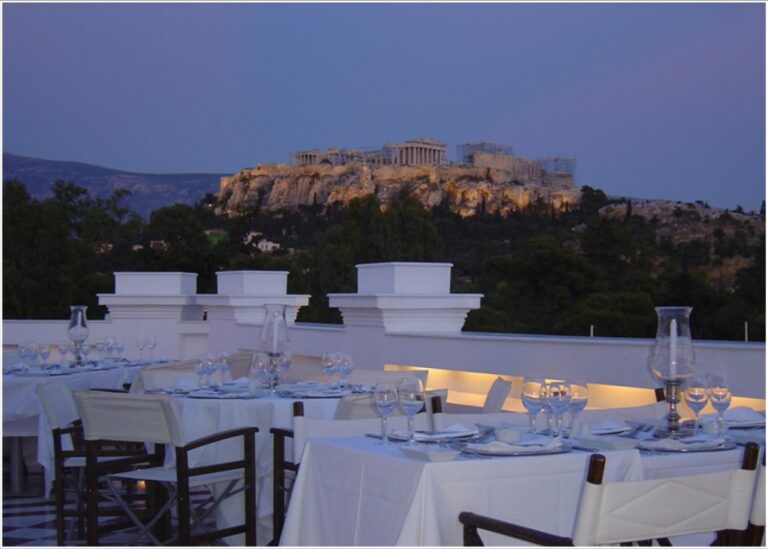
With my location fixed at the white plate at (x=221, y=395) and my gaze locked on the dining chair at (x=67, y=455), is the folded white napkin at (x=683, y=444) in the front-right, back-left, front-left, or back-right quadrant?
back-left

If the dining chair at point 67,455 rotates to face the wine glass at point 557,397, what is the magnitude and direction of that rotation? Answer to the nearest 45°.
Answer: approximately 90° to its right

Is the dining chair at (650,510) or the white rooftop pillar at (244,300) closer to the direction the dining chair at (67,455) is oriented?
the white rooftop pillar

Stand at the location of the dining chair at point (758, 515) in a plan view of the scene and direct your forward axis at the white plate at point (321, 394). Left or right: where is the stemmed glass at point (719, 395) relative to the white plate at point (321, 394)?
right

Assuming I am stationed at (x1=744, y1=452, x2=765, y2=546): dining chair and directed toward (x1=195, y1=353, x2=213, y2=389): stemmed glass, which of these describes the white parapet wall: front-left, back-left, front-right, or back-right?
front-right

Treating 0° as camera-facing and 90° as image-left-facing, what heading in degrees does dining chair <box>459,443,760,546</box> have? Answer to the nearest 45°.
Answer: approximately 135°

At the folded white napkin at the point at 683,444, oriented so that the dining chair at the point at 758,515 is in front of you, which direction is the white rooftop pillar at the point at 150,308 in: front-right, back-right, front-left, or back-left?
back-right

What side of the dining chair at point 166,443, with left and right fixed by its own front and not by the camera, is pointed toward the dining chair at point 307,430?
right

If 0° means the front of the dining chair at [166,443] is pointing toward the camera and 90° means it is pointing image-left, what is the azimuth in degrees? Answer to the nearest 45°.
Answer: approximately 225°

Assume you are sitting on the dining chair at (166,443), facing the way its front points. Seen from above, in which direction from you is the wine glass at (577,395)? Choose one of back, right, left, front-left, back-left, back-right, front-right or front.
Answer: right

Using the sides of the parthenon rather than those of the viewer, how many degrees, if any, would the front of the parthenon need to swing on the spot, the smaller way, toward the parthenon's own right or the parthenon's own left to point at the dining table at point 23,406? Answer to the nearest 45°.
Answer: approximately 45° to the parthenon's own right

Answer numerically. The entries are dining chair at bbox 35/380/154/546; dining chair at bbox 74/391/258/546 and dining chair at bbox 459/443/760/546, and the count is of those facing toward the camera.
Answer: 0

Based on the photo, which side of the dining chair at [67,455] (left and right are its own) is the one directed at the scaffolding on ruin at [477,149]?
front

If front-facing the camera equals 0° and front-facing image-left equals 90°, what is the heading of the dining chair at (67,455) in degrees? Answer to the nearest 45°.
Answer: approximately 225°
